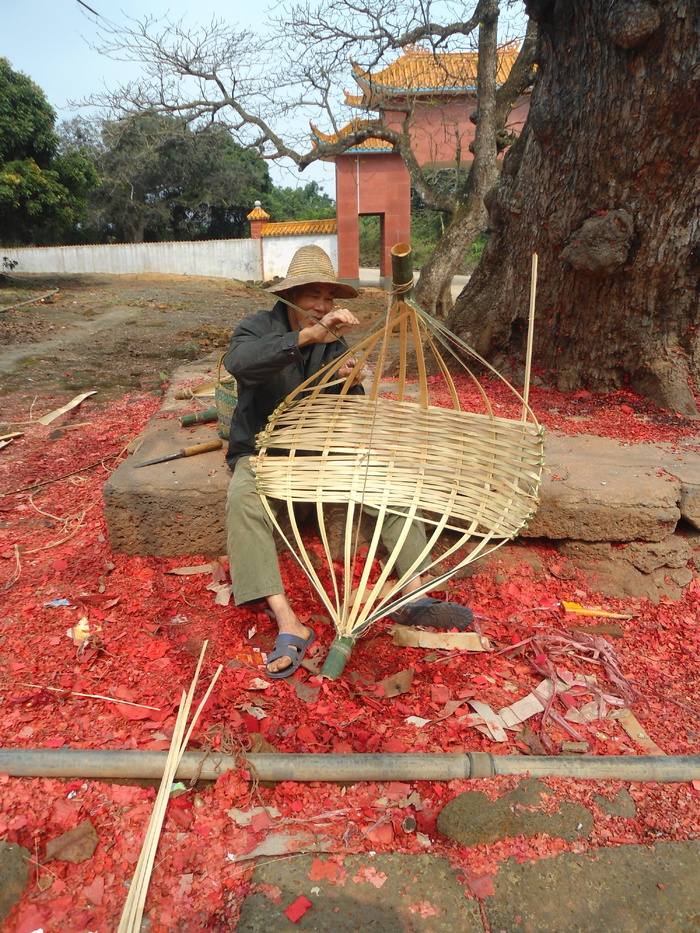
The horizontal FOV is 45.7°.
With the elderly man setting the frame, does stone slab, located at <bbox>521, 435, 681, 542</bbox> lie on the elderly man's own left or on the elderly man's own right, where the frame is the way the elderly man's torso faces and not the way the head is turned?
on the elderly man's own left

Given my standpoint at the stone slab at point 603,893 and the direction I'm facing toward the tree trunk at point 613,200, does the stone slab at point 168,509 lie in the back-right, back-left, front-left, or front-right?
front-left

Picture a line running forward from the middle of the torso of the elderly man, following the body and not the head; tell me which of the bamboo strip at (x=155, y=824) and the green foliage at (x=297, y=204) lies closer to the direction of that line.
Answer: the bamboo strip

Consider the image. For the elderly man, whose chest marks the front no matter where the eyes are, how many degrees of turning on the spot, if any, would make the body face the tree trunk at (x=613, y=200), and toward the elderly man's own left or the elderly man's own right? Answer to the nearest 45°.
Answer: approximately 90° to the elderly man's own left

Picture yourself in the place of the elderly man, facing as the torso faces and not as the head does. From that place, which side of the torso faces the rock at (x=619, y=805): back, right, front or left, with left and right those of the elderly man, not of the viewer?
front

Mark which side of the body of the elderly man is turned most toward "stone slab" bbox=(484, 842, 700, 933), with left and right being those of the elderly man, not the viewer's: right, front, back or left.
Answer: front

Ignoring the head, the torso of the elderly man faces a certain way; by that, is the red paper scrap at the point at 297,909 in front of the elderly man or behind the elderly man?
in front

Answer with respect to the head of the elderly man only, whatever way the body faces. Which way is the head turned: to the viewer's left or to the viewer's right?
to the viewer's right

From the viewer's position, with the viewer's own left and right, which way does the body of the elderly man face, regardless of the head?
facing the viewer and to the right of the viewer

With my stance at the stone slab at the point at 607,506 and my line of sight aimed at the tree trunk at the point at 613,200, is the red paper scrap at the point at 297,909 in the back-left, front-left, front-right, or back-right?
back-left

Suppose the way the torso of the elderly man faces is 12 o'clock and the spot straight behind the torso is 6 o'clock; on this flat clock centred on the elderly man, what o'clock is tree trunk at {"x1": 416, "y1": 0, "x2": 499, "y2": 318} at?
The tree trunk is roughly at 8 o'clock from the elderly man.
